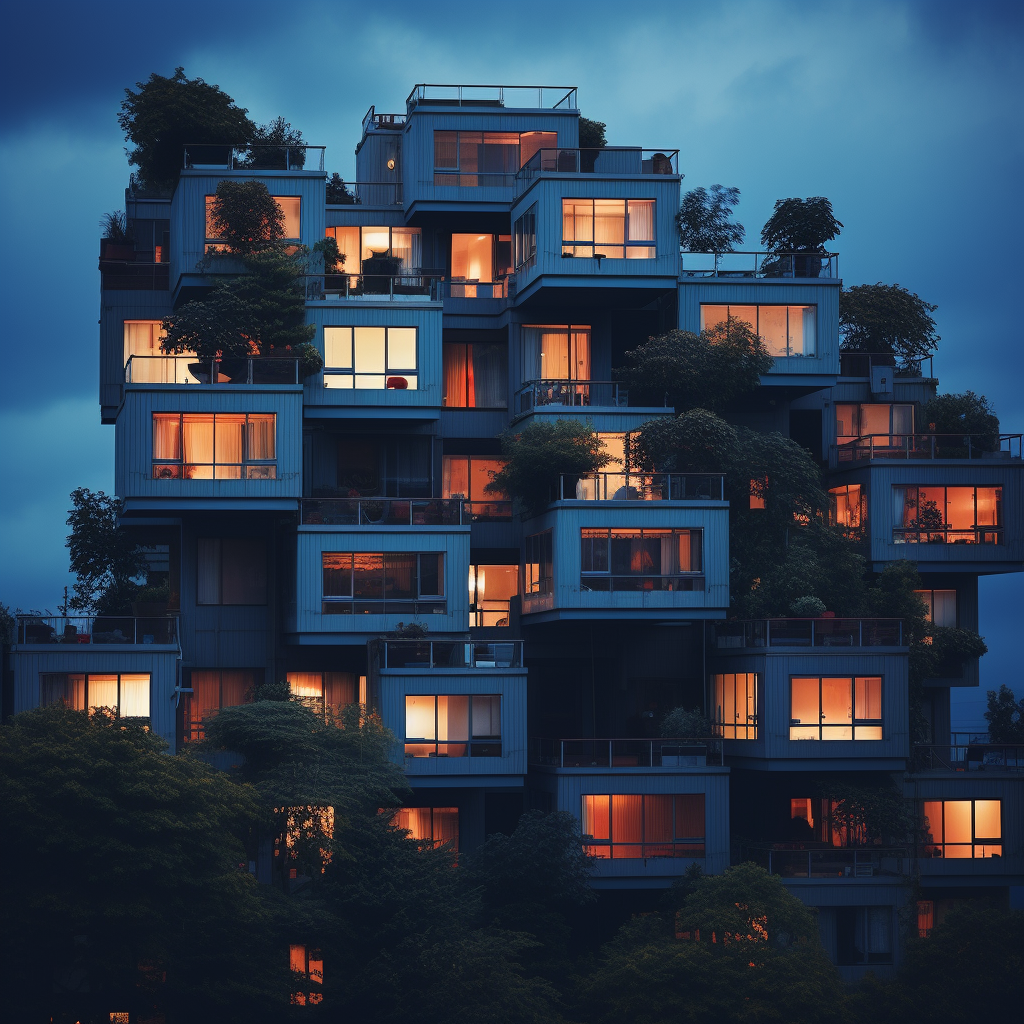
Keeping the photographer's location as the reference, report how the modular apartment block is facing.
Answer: facing the viewer

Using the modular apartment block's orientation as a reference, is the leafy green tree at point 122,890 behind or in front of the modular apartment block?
in front
